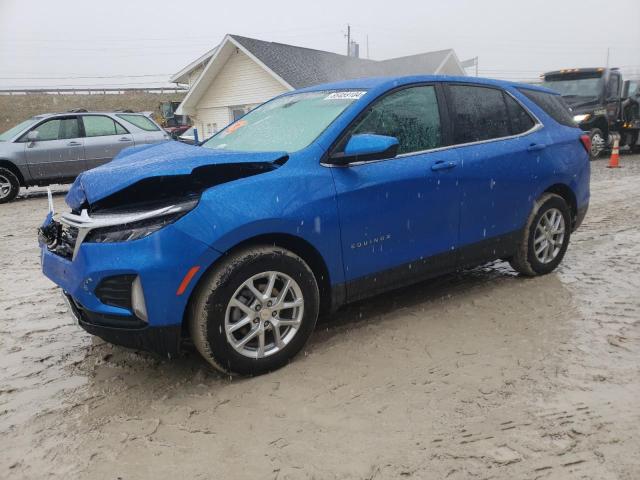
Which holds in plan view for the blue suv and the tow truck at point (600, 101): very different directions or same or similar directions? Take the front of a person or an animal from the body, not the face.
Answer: same or similar directions

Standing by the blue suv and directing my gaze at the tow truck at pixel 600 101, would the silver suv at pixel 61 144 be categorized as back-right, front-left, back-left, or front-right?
front-left

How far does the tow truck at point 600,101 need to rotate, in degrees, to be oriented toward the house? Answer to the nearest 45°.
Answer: approximately 45° to its right

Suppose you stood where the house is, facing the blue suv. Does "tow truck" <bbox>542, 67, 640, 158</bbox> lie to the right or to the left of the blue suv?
left

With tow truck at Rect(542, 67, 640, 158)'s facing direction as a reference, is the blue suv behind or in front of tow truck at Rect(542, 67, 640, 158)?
in front

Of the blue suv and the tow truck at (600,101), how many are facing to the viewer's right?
0

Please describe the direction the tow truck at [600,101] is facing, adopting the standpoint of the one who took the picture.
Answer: facing the viewer and to the left of the viewer

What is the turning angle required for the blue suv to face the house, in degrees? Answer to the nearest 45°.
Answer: approximately 135° to its right

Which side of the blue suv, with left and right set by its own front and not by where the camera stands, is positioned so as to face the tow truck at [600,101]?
back

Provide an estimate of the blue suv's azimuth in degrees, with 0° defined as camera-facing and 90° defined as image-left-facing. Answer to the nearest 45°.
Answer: approximately 45°

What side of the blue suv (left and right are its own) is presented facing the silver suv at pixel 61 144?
right

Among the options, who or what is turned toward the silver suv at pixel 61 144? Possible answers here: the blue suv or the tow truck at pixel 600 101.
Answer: the tow truck
